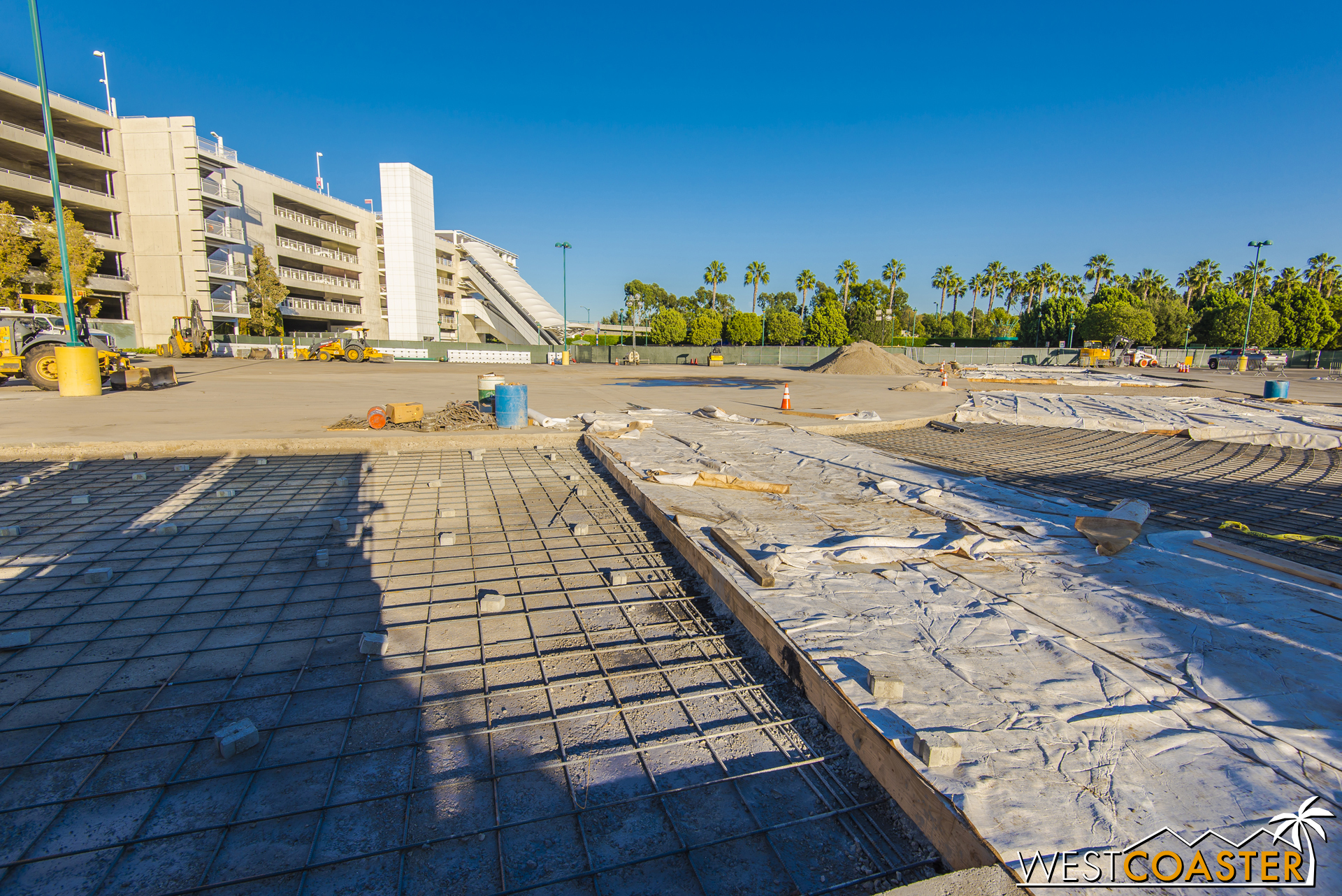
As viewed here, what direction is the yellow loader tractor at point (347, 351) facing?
to the viewer's left

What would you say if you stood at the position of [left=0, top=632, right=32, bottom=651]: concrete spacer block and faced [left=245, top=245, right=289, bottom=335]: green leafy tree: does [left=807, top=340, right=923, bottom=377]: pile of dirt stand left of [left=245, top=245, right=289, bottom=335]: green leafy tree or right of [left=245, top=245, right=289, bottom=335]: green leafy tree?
right

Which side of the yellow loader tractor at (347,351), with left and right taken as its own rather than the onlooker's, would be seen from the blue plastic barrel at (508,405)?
left

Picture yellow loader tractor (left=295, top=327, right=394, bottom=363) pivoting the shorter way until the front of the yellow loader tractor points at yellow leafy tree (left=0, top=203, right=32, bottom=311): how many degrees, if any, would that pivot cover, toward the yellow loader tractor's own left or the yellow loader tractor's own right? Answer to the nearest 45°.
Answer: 0° — it already faces it

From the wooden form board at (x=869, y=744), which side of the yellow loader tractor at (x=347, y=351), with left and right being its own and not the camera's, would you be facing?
left

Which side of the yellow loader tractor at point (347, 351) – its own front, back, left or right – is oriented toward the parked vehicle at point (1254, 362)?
back

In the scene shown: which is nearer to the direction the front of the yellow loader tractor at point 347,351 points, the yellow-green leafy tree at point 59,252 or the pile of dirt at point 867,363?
the yellow-green leafy tree

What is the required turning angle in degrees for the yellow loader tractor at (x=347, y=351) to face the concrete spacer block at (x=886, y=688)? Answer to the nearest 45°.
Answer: approximately 90° to its left

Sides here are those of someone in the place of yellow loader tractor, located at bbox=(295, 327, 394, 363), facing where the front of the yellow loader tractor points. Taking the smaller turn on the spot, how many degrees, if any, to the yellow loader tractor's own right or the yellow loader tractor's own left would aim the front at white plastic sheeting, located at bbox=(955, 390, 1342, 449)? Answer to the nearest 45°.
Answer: approximately 135° to the yellow loader tractor's own left

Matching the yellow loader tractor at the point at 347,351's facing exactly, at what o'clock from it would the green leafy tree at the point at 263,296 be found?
The green leafy tree is roughly at 2 o'clock from the yellow loader tractor.

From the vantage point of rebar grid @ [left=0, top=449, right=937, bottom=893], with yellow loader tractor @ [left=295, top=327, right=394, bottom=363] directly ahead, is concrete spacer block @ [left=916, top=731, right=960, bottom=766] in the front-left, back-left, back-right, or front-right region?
back-right

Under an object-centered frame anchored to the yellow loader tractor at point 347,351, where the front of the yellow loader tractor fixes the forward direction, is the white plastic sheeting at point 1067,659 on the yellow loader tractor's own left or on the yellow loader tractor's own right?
on the yellow loader tractor's own left
